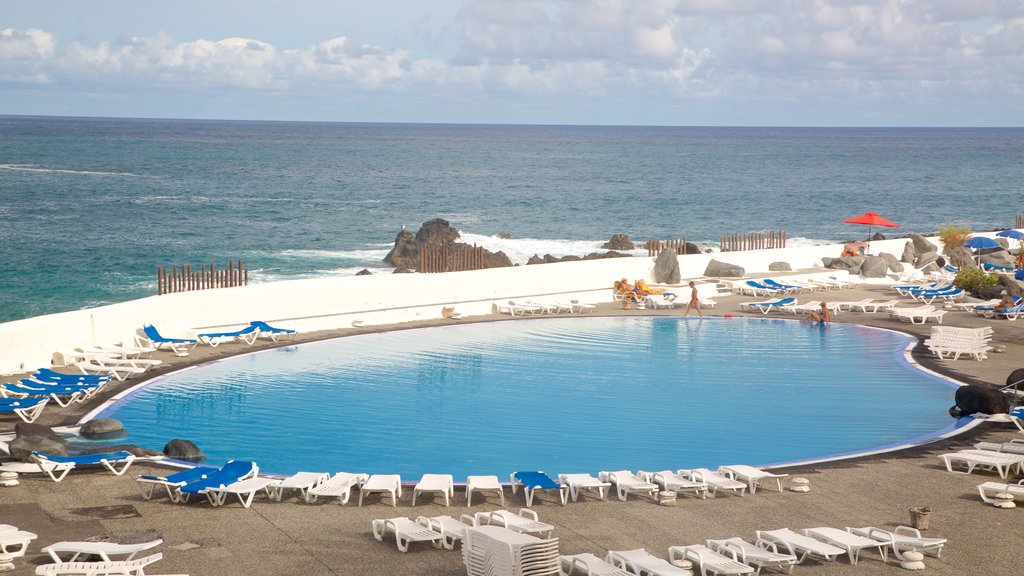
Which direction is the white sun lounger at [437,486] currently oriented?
toward the camera

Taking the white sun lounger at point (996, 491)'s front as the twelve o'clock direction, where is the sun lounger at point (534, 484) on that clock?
The sun lounger is roughly at 11 o'clock from the white sun lounger.

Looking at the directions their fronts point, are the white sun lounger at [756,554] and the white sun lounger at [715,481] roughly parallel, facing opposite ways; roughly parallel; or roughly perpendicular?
roughly parallel

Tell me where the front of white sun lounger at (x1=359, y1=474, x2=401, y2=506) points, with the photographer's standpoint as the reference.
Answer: facing the viewer

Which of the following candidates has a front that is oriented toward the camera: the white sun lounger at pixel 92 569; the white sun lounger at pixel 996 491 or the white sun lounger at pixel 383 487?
the white sun lounger at pixel 383 487

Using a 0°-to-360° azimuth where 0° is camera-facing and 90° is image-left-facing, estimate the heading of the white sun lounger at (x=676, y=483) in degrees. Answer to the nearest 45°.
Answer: approximately 315°

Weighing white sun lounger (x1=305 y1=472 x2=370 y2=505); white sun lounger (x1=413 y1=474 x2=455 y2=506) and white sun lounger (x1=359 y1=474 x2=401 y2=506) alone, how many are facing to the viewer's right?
0
